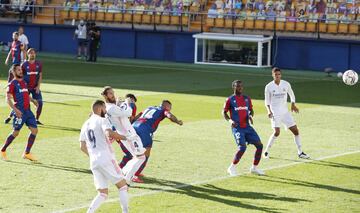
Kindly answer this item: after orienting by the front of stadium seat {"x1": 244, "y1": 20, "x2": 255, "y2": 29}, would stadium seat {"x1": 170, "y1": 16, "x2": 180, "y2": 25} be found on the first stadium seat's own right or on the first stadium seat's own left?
on the first stadium seat's own right

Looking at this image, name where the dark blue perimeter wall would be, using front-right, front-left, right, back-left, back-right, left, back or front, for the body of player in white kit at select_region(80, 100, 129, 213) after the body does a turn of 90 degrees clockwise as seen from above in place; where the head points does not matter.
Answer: back-left

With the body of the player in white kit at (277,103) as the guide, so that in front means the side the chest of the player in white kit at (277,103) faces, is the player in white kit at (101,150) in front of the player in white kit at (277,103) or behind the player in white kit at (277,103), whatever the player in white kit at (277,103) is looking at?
in front

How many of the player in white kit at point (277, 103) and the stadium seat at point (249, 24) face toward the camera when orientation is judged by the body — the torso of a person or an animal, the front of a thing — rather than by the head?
2

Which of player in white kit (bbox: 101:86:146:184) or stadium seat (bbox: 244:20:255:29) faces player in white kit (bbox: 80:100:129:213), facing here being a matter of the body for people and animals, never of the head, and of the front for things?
the stadium seat

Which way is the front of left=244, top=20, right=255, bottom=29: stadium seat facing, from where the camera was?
facing the viewer

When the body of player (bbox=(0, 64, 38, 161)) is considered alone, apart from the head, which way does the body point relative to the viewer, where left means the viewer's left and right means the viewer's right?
facing the viewer and to the right of the viewer

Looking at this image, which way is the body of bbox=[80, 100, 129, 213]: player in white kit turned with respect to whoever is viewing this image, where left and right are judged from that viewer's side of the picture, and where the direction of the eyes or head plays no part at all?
facing away from the viewer and to the right of the viewer

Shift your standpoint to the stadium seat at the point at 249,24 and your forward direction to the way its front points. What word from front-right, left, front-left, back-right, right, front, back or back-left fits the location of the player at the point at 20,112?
front
